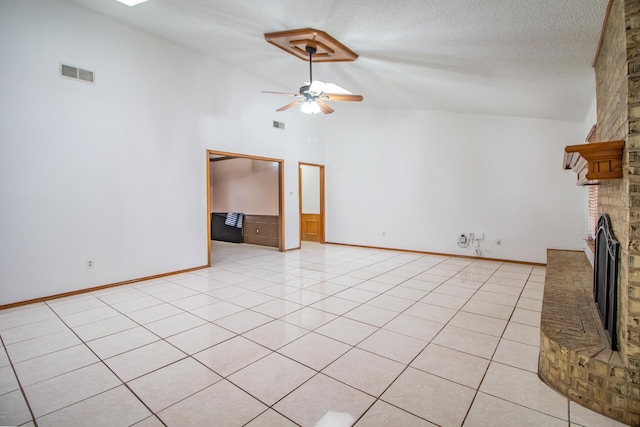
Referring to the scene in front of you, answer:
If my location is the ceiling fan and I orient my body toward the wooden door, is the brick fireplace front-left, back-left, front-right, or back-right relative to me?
back-right

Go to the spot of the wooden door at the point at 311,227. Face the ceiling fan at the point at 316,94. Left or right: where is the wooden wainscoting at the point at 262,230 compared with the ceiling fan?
right

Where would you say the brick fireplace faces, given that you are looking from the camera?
facing to the left of the viewer

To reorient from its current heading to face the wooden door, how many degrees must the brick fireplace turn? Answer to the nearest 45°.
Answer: approximately 45° to its right
